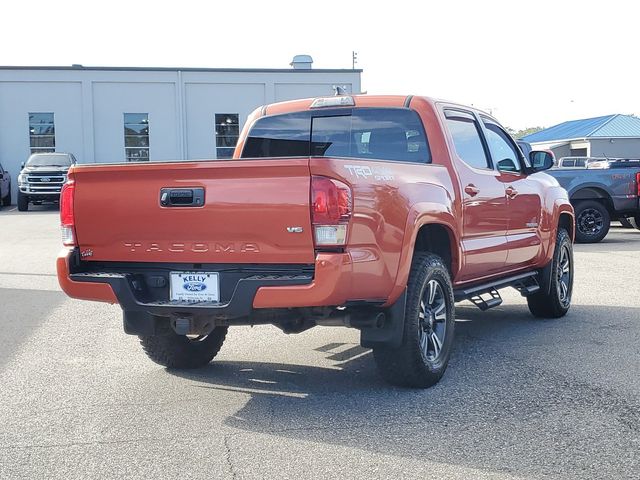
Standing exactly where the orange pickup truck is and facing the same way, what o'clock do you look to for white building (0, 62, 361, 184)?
The white building is roughly at 10 o'clock from the orange pickup truck.

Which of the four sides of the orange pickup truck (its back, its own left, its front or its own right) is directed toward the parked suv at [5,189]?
left

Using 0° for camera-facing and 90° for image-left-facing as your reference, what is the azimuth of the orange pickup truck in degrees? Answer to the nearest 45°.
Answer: approximately 225°

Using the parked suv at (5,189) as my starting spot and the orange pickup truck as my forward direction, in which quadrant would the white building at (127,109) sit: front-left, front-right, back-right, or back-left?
back-left

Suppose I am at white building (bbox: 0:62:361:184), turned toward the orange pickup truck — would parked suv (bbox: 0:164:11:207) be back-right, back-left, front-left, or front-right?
front-right
